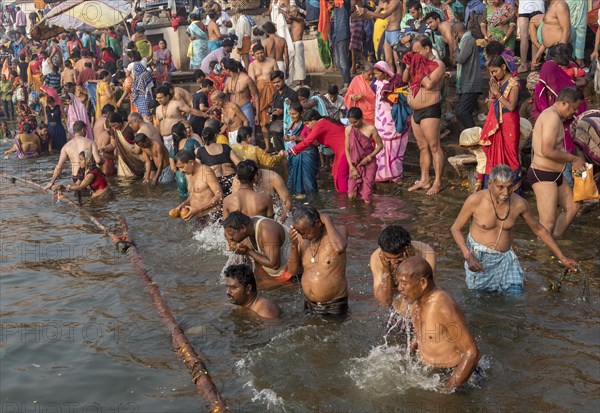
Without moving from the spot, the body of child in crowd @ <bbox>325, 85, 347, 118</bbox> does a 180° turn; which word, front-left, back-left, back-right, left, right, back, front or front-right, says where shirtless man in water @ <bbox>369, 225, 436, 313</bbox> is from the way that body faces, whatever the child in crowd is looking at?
back-right

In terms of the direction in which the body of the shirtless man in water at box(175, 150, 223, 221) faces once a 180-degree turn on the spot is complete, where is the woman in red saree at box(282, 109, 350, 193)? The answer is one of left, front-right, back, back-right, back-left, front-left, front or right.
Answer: front

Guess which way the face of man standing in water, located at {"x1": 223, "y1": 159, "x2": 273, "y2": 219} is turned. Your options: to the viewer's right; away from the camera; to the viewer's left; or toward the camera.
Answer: away from the camera

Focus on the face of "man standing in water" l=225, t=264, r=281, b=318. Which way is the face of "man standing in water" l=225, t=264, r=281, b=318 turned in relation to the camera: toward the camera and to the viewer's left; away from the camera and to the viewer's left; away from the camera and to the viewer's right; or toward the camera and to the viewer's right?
toward the camera and to the viewer's left

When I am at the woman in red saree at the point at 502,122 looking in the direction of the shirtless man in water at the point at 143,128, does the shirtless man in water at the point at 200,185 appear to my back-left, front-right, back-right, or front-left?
front-left

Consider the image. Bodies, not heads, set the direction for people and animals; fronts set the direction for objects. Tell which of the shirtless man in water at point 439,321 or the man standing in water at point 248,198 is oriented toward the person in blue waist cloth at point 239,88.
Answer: the man standing in water

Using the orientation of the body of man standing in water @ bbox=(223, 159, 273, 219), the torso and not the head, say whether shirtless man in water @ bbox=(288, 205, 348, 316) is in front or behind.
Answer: behind

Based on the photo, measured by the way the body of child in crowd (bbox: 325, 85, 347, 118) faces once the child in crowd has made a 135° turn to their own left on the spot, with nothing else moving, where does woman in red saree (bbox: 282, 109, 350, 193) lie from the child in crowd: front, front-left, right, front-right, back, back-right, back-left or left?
right

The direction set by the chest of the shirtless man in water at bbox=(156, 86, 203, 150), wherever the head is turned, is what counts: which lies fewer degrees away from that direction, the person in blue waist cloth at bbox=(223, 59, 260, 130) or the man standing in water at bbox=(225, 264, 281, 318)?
the man standing in water
